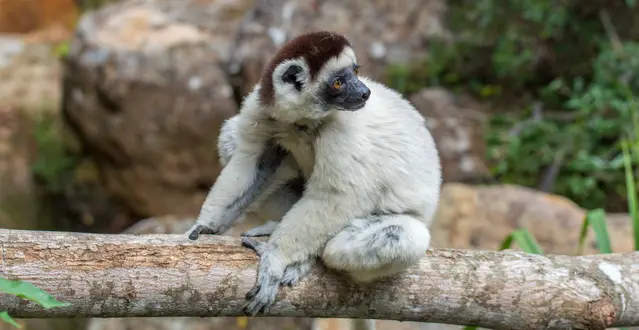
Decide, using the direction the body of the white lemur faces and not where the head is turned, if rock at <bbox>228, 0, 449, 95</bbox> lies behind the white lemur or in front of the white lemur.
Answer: behind

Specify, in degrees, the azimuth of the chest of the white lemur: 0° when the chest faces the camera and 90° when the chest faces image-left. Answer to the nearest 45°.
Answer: approximately 45°

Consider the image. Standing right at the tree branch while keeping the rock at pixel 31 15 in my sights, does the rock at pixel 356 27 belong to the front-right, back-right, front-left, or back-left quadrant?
front-right

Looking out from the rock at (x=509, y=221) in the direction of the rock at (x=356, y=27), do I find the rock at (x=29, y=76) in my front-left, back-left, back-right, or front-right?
front-left

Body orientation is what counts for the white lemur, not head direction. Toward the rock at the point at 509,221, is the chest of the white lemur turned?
no

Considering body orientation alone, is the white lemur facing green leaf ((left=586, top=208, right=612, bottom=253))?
no

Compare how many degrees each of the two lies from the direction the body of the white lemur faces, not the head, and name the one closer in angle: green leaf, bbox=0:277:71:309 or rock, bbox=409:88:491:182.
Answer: the green leaf

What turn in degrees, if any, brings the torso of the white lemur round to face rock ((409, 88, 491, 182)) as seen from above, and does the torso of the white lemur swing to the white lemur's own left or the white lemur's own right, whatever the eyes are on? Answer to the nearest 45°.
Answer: approximately 135° to the white lemur's own right

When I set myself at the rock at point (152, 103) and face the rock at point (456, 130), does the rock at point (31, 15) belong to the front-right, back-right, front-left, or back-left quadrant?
back-left

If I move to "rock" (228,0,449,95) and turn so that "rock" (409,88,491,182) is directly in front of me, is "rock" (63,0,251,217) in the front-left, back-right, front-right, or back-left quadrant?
back-right

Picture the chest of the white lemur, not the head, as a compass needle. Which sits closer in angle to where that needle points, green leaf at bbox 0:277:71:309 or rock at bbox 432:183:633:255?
the green leaf

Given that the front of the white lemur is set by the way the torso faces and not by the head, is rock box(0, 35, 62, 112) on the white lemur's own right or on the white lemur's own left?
on the white lemur's own right

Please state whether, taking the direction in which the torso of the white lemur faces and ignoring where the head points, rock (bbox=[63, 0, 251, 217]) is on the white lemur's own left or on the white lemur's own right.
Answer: on the white lemur's own right
